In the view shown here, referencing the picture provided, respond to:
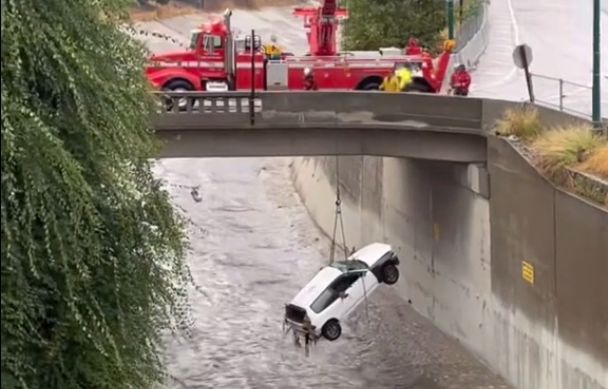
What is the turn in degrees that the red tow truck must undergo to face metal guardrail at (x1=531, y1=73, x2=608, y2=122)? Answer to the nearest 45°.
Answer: approximately 180°

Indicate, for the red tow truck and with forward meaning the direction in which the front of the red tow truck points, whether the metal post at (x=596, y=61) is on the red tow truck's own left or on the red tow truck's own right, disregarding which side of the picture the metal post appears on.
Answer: on the red tow truck's own left

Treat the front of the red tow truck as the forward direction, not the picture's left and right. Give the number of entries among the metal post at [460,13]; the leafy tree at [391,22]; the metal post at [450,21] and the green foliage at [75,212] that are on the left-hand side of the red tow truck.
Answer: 1

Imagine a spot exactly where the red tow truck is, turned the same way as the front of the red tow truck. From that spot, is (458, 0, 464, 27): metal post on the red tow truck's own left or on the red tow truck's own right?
on the red tow truck's own right

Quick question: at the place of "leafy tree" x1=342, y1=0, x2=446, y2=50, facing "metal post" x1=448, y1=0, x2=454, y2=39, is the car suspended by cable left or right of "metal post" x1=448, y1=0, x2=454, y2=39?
right

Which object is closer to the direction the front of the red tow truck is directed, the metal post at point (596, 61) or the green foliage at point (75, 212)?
the green foliage

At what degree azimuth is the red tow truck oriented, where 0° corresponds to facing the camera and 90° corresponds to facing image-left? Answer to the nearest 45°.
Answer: approximately 90°

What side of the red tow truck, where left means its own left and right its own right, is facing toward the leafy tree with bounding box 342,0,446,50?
right
